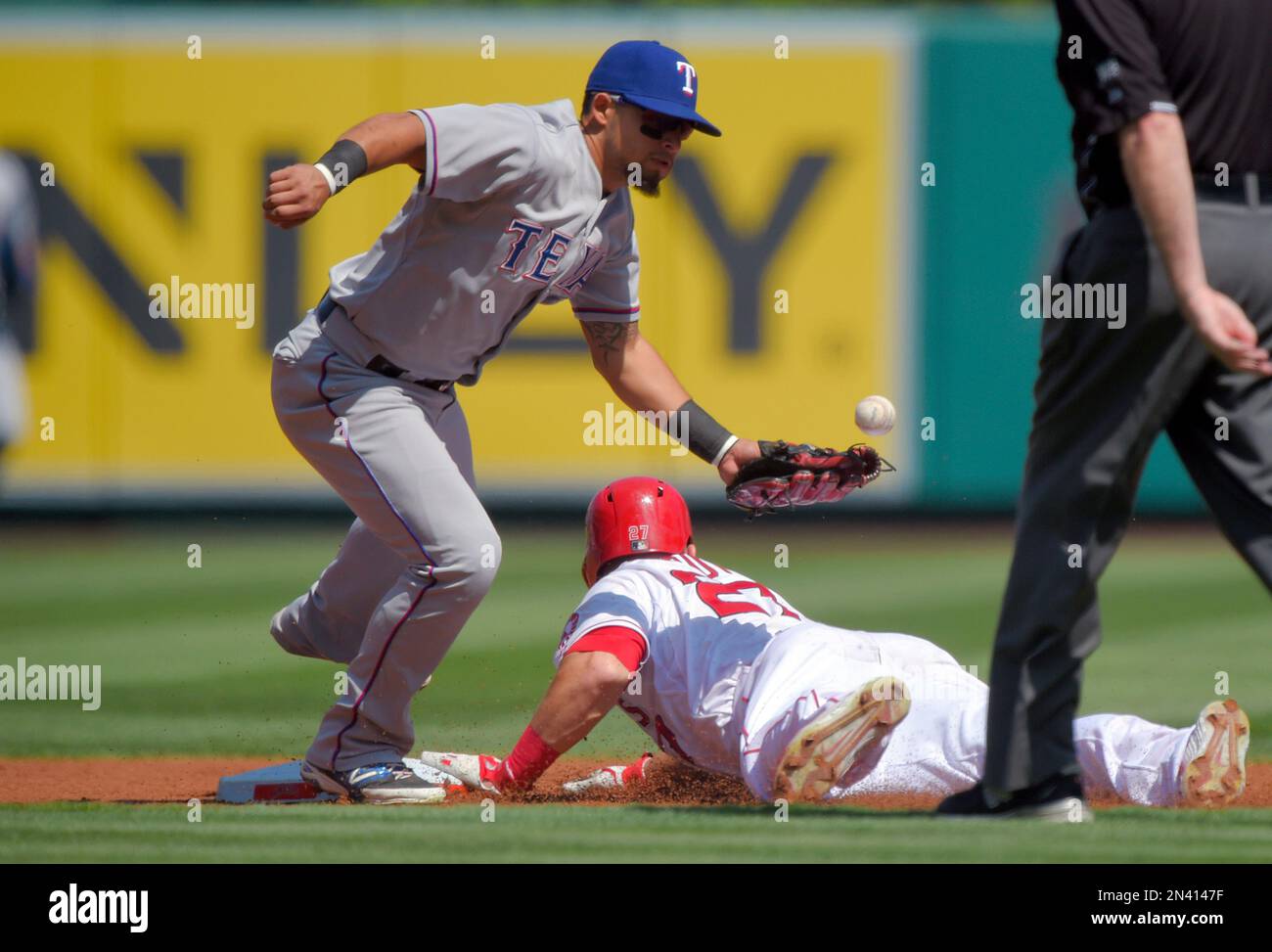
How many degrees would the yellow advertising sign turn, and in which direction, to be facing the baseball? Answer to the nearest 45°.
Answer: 0° — it already faces it

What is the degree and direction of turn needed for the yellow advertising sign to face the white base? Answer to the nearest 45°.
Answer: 0° — it already faces it

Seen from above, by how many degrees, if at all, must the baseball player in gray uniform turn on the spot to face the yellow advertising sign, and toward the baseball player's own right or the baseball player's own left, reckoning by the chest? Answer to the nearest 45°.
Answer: approximately 135° to the baseball player's own left

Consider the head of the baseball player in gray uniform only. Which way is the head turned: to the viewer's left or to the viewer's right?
to the viewer's right

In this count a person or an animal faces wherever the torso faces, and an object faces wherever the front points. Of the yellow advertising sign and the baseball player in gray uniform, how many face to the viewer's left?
0

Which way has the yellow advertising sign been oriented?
toward the camera

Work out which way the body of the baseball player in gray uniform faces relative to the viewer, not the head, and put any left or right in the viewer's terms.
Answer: facing the viewer and to the right of the viewer

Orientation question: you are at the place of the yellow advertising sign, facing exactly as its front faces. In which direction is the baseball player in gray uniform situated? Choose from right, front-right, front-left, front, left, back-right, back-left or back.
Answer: front
